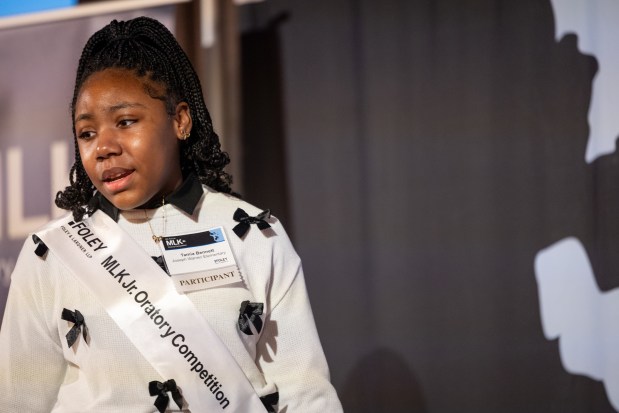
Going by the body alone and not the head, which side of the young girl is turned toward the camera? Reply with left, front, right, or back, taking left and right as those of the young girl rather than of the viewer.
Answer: front

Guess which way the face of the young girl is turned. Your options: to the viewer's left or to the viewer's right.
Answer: to the viewer's left
